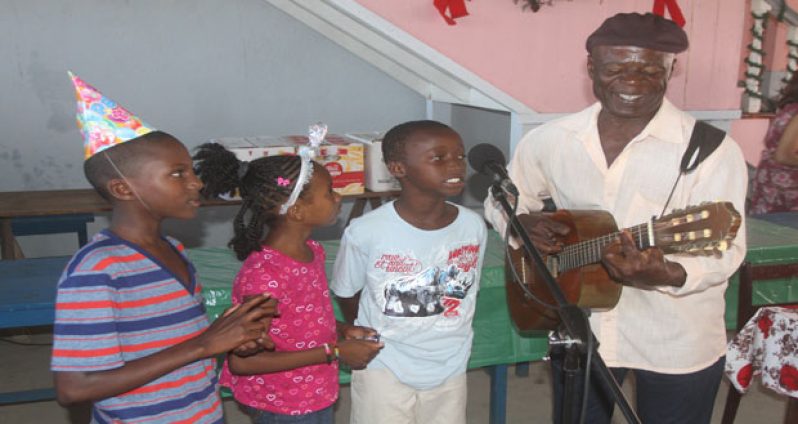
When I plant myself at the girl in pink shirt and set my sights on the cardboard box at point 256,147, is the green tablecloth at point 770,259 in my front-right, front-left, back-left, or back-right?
front-right

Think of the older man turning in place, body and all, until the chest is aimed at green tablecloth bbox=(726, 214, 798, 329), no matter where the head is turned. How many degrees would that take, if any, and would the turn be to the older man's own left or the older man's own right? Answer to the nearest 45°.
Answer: approximately 180°

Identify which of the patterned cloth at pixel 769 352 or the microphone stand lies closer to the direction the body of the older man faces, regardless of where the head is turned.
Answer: the microphone stand

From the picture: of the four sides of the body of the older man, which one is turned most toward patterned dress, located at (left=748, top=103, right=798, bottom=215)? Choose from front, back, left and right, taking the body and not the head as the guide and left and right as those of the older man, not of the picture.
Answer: back

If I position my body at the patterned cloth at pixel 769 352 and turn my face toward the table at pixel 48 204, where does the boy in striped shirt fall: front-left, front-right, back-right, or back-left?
front-left

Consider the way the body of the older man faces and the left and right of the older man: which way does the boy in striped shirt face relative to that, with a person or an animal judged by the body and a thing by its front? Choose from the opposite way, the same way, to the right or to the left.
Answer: to the left

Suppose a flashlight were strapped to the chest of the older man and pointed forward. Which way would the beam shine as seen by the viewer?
toward the camera

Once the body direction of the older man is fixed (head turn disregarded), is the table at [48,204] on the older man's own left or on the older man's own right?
on the older man's own right

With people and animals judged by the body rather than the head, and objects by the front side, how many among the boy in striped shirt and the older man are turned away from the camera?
0

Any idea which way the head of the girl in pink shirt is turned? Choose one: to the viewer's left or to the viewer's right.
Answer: to the viewer's right

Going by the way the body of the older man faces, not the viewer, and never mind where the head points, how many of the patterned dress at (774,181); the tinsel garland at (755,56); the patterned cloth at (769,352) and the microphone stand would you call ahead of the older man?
1

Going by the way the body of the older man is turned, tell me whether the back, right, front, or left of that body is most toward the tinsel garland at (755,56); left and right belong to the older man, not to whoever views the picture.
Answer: back

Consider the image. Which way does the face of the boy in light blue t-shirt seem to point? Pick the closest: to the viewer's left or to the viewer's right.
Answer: to the viewer's right

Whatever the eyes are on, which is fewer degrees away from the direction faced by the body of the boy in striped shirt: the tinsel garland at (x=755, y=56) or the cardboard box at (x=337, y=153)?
the tinsel garland
